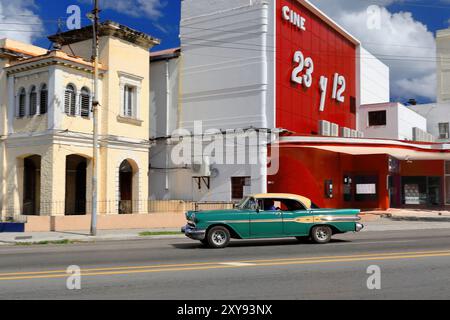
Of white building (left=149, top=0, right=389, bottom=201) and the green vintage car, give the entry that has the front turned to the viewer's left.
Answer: the green vintage car

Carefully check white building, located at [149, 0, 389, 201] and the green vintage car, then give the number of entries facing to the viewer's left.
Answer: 1

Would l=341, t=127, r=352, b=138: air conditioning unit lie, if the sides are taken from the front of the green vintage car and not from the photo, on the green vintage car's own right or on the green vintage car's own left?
on the green vintage car's own right

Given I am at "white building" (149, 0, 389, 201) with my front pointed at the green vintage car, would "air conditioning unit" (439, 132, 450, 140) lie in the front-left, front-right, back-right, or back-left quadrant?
back-left

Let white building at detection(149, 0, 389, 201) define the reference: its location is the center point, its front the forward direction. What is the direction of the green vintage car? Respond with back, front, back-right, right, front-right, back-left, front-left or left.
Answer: front-right

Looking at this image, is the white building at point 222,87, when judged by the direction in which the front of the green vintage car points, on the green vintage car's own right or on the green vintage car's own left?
on the green vintage car's own right

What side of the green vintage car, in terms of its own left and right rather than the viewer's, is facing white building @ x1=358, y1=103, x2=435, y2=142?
right

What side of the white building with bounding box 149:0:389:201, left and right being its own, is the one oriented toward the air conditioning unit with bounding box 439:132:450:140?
left

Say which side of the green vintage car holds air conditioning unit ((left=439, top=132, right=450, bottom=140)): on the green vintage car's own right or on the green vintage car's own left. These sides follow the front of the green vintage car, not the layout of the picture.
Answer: on the green vintage car's own right

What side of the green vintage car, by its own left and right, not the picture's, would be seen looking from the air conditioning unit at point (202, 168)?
right

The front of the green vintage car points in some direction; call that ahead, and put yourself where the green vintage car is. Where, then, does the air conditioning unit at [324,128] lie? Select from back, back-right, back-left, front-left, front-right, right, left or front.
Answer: right

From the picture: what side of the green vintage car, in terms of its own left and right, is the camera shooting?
left
